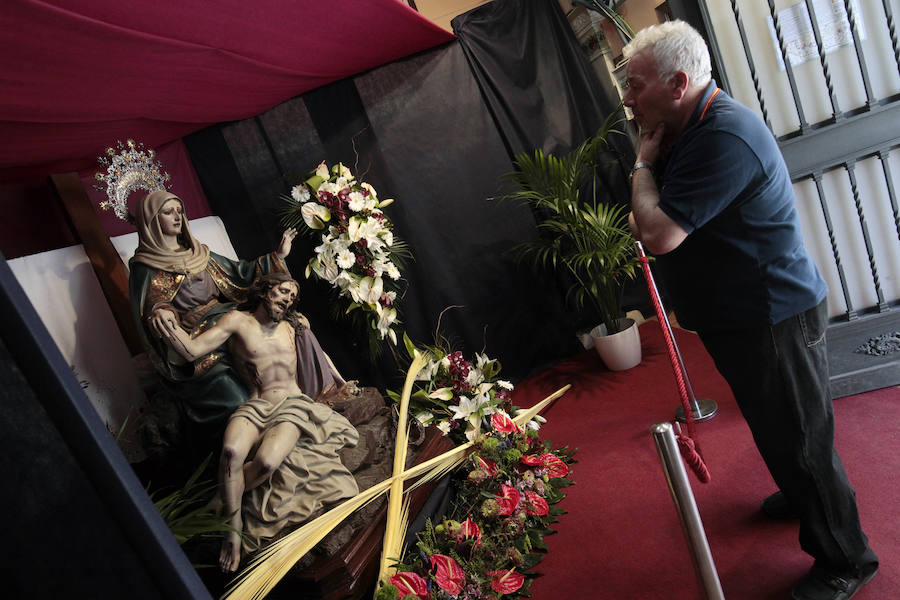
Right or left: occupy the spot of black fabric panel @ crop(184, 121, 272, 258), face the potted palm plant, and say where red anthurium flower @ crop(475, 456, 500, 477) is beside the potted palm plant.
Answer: right

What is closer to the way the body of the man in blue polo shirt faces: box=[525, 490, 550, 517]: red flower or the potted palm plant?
the red flower

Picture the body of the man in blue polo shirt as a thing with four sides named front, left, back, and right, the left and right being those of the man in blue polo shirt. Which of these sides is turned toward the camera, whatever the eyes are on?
left

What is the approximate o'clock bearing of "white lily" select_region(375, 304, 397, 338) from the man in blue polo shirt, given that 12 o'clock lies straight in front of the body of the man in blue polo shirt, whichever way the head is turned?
The white lily is roughly at 1 o'clock from the man in blue polo shirt.

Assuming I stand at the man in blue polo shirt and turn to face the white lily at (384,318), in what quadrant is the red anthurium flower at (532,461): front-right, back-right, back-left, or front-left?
front-left

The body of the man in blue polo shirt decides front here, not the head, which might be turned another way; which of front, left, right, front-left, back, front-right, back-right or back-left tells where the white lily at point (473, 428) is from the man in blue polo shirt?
front

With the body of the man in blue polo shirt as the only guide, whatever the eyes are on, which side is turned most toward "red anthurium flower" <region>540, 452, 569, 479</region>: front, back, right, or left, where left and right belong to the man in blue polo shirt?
front

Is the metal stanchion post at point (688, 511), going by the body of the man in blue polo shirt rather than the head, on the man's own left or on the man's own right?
on the man's own left

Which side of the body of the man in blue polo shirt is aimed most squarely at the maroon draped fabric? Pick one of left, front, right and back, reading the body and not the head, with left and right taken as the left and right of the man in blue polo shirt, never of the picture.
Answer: front

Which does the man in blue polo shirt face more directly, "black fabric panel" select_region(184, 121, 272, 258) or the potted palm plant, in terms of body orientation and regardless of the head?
the black fabric panel

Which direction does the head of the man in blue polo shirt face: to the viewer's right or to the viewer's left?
to the viewer's left
